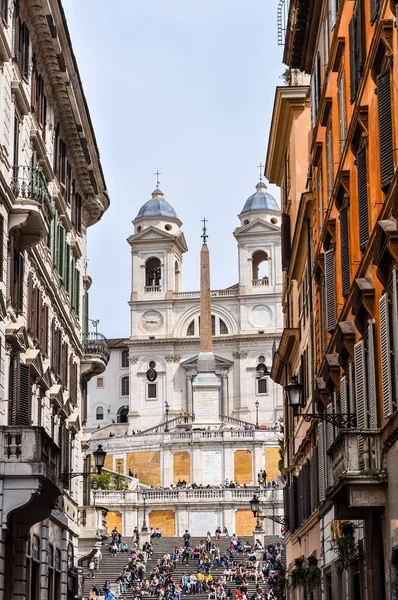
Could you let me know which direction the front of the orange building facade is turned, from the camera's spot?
facing to the left of the viewer
